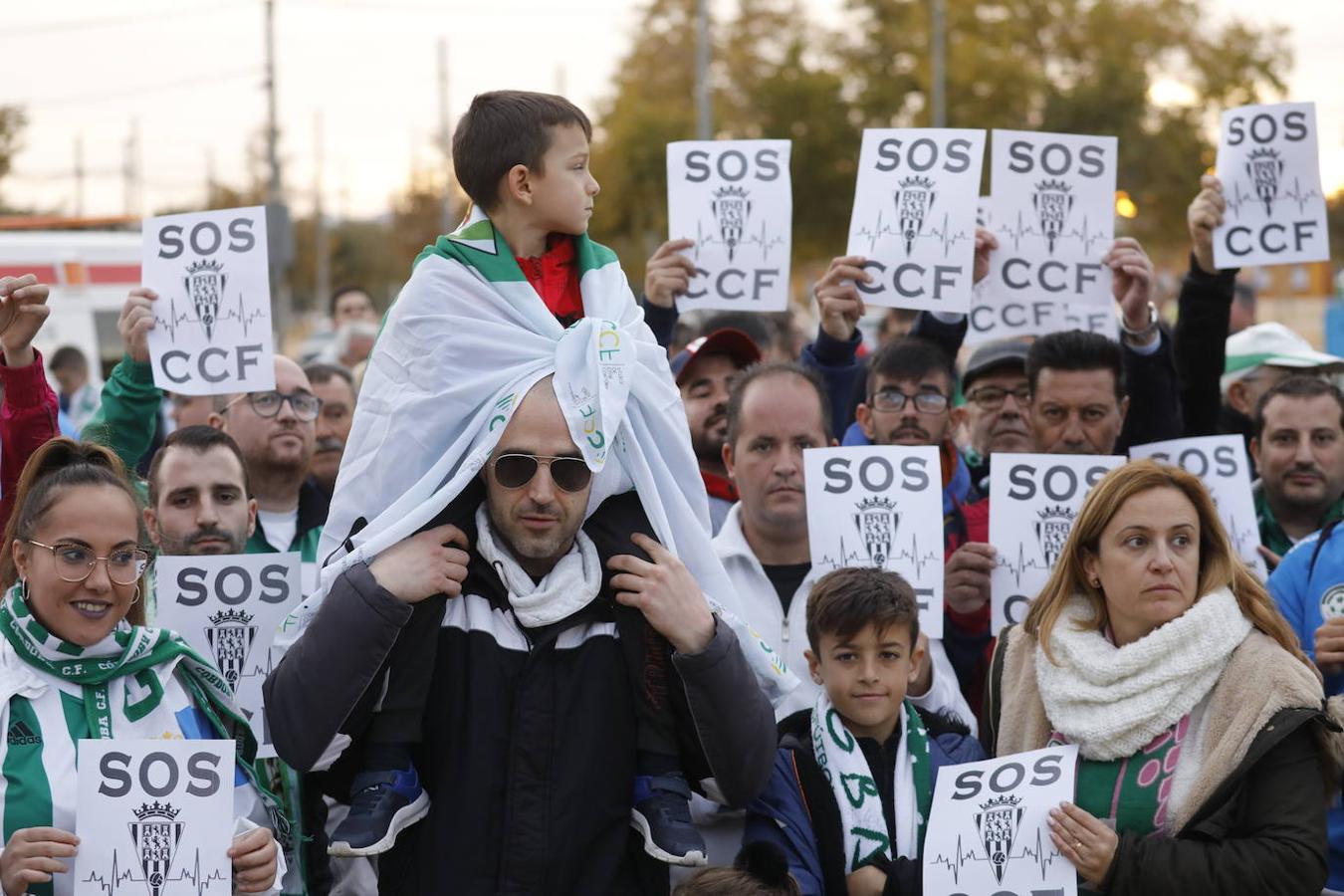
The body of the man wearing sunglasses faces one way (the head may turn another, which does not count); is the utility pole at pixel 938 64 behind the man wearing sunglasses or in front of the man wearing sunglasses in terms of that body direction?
behind

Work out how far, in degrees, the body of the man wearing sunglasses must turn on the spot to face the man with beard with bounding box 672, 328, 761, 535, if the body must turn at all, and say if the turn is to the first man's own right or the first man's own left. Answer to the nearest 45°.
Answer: approximately 180°

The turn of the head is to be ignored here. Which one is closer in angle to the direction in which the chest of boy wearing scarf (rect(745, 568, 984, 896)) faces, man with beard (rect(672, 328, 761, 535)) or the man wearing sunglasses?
the man wearing sunglasses

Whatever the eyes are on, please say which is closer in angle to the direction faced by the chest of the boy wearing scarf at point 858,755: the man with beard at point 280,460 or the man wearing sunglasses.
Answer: the man wearing sunglasses

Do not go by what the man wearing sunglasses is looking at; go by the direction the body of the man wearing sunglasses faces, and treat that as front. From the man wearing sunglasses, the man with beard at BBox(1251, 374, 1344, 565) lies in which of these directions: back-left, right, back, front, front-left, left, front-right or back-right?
back-left
